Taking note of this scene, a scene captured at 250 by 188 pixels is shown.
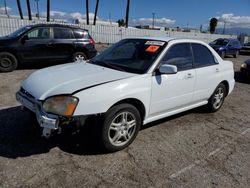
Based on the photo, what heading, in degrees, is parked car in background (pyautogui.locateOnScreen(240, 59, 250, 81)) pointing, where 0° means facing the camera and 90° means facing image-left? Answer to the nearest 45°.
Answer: approximately 45°

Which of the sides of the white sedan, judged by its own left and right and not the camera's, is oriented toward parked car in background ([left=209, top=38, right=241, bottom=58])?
back

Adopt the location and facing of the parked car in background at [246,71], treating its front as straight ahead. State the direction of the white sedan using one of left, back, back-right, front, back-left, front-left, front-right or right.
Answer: front-left

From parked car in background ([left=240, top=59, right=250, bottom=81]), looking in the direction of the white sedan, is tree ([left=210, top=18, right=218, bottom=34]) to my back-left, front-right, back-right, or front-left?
back-right

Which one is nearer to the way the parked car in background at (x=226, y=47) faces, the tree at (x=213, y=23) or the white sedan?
the white sedan

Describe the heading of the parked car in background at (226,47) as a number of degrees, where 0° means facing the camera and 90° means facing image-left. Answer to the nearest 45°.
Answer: approximately 45°

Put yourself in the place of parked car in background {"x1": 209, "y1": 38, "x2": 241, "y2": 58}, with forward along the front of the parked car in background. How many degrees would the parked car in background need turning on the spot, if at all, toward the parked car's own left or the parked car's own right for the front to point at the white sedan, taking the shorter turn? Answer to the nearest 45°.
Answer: approximately 45° to the parked car's own left

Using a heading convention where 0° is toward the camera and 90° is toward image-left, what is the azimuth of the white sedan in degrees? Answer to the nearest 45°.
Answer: approximately 45°

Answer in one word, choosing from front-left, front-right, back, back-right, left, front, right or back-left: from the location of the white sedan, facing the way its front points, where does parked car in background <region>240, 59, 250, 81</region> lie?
back

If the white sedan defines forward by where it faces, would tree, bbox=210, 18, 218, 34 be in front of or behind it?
behind

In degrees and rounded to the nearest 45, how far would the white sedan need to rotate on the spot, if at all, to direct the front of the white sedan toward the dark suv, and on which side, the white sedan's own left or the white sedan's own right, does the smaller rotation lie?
approximately 90° to the white sedan's own right
